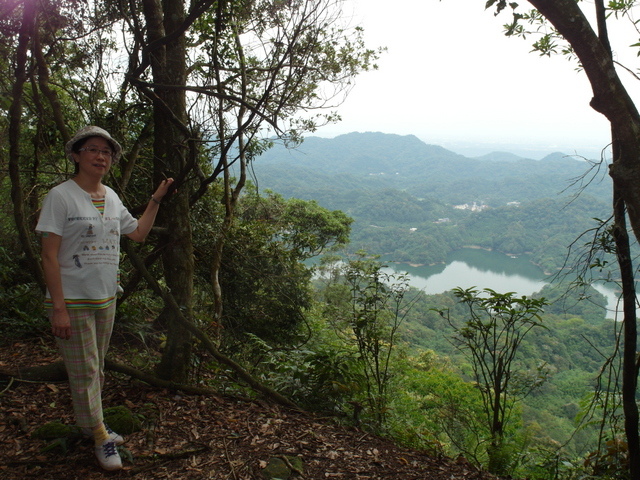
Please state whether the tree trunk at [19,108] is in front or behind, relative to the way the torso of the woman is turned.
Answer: behind

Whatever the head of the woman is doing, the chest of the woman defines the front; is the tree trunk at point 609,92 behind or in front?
in front

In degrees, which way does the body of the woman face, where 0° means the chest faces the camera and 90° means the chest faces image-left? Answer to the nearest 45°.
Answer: approximately 315°

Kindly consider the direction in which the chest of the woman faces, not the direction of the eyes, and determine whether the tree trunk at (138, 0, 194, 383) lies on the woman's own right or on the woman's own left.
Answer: on the woman's own left

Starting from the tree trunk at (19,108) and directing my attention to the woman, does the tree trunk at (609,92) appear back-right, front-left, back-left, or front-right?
front-left
